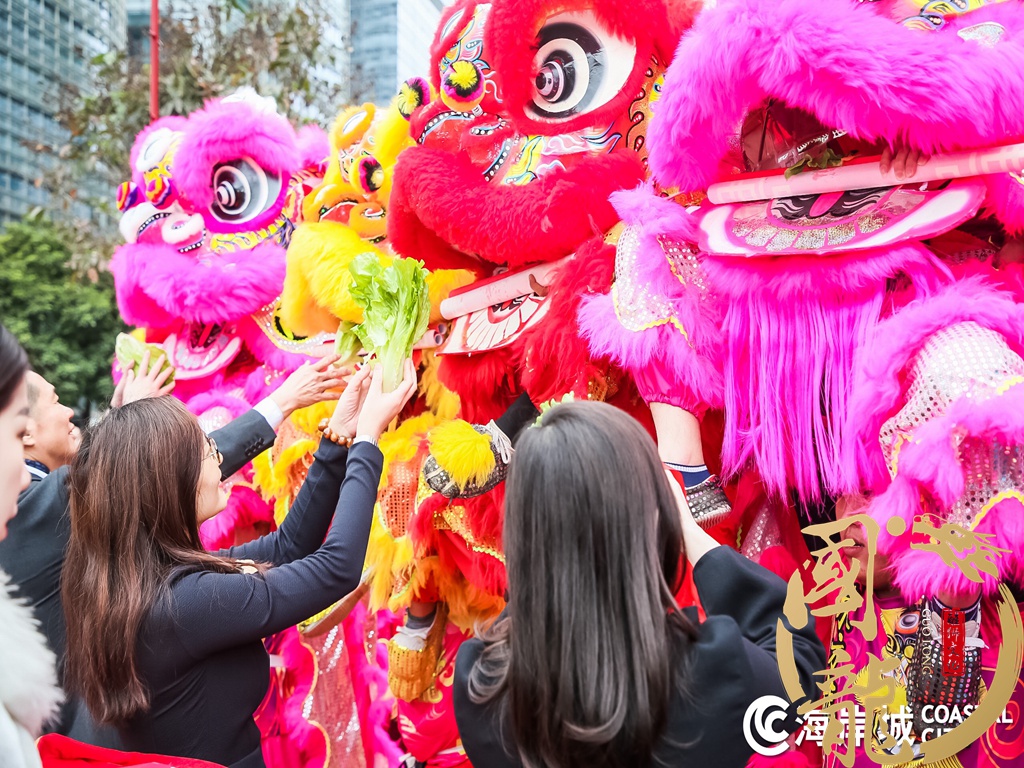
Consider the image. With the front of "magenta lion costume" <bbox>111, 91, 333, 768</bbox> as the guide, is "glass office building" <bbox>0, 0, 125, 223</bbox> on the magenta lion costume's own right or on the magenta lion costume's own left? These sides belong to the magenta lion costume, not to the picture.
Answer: on the magenta lion costume's own right

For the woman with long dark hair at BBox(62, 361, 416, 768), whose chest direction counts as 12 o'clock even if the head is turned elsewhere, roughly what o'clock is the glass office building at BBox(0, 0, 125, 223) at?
The glass office building is roughly at 10 o'clock from the woman with long dark hair.

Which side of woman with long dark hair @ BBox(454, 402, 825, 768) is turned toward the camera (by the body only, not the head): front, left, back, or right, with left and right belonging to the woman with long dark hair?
back

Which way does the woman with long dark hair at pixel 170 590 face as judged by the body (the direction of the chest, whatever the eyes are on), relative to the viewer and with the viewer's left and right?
facing away from the viewer and to the right of the viewer

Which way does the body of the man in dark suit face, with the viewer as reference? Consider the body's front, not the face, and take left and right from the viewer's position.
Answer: facing to the right of the viewer

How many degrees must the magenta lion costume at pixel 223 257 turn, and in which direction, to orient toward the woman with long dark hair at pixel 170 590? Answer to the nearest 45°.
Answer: approximately 45° to its left

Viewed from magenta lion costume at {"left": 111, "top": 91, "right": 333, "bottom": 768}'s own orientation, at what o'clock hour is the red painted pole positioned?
The red painted pole is roughly at 4 o'clock from the magenta lion costume.

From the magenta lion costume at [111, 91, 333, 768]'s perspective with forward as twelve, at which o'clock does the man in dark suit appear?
The man in dark suit is roughly at 11 o'clock from the magenta lion costume.

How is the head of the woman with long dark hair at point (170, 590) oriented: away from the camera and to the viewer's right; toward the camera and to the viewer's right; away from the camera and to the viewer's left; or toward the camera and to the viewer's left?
away from the camera and to the viewer's right

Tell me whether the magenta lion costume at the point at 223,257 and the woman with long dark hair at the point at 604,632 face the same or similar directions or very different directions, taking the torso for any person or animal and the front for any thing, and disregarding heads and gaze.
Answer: very different directions
